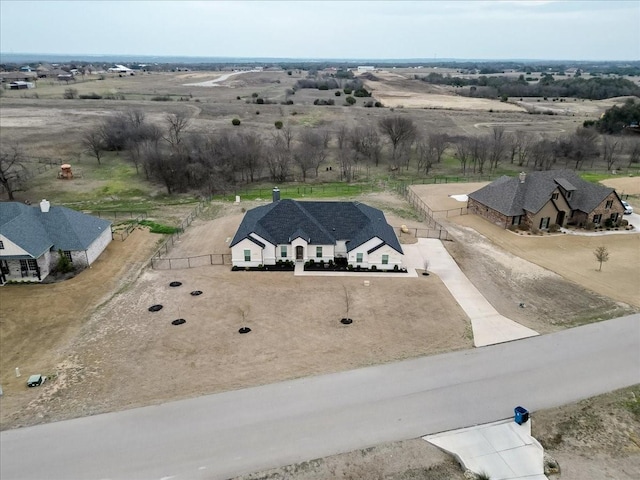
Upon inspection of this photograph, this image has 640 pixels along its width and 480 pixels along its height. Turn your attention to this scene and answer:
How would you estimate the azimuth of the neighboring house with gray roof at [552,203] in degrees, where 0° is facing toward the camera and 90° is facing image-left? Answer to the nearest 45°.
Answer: approximately 315°

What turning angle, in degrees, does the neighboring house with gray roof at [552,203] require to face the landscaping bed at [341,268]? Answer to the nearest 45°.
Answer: approximately 90° to its right

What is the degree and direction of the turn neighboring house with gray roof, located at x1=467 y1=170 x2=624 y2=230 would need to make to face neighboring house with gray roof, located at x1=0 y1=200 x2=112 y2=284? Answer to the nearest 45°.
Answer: approximately 90° to its right

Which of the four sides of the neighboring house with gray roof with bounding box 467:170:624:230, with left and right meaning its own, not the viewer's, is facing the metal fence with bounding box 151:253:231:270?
right

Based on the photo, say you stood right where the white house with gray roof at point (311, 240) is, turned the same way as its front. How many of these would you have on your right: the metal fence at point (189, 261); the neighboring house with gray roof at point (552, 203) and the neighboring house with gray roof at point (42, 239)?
2

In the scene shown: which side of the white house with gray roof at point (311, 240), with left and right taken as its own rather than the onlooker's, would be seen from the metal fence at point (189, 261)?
right

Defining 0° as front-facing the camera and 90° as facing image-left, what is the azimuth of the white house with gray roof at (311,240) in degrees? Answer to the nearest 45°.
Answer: approximately 0°

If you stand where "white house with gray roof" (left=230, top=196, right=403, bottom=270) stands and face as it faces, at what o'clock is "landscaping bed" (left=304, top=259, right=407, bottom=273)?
The landscaping bed is roughly at 10 o'clock from the white house with gray roof.

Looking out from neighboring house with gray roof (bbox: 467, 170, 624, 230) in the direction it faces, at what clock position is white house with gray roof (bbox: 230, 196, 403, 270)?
The white house with gray roof is roughly at 3 o'clock from the neighboring house with gray roof.
